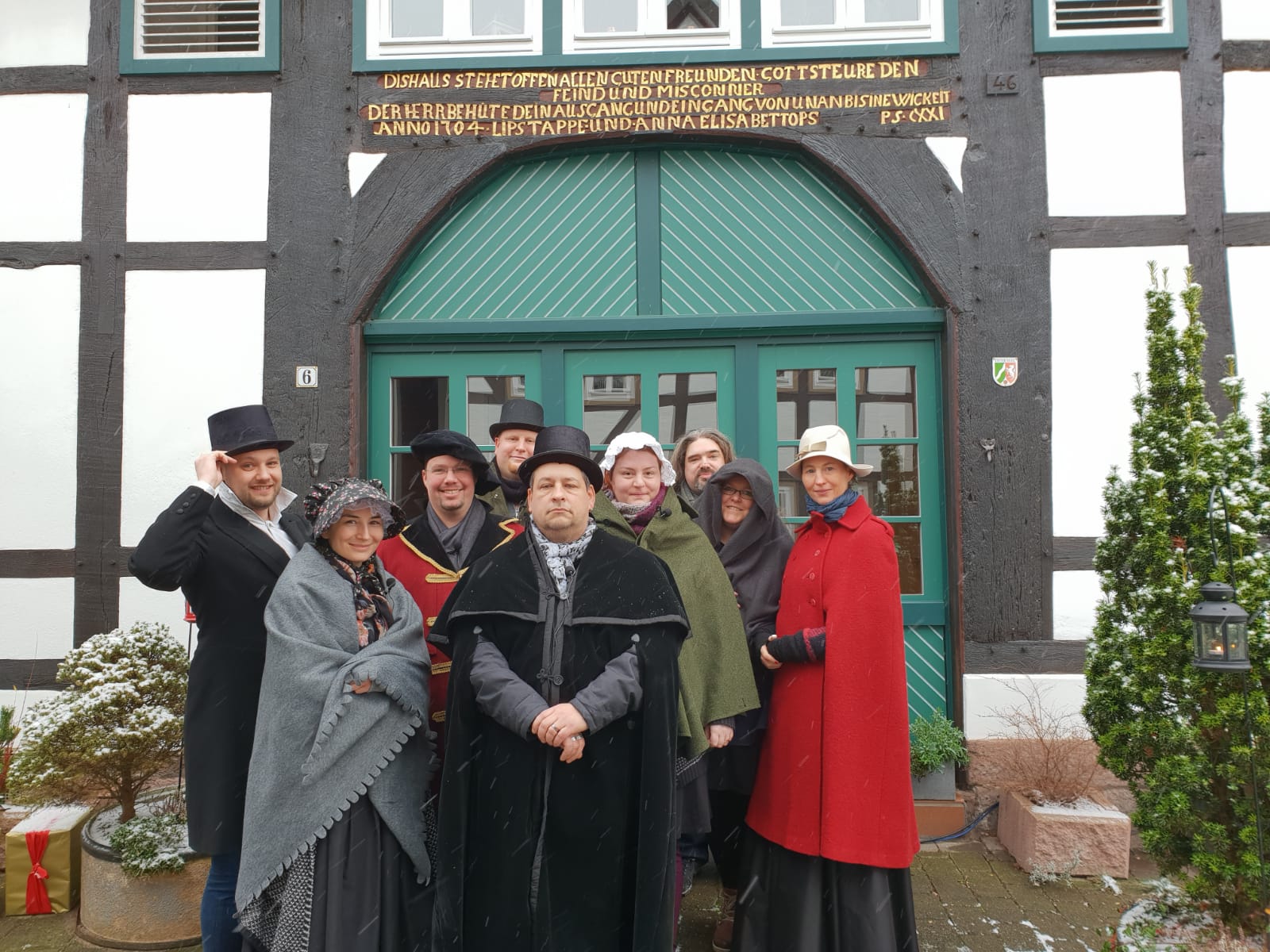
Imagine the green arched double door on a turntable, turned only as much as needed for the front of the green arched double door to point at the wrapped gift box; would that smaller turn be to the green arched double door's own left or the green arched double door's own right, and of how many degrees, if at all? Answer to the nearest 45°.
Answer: approximately 45° to the green arched double door's own right

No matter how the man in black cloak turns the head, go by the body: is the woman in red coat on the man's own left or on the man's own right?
on the man's own left

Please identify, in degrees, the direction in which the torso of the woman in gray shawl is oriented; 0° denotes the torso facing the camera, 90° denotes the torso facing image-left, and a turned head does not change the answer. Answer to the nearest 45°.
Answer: approximately 315°

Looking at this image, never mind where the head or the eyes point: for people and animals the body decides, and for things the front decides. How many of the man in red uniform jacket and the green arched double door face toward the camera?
2

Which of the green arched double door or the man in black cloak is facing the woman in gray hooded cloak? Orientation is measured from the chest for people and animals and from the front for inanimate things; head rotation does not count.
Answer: the green arched double door

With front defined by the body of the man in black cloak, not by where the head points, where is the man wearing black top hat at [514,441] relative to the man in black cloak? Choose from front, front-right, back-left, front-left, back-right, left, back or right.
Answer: back

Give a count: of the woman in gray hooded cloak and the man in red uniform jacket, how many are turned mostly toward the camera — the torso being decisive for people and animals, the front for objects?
2
